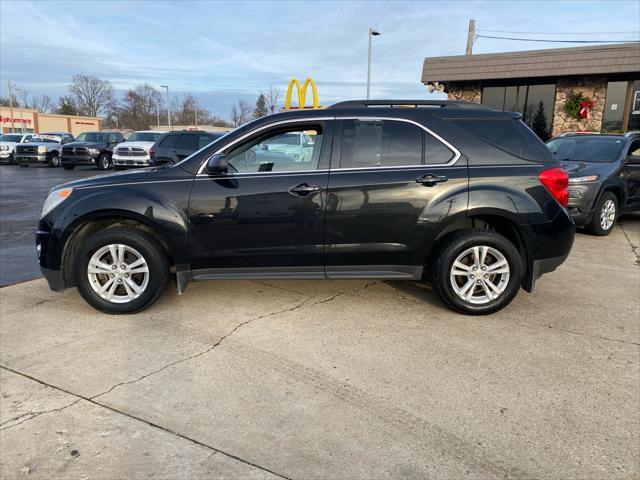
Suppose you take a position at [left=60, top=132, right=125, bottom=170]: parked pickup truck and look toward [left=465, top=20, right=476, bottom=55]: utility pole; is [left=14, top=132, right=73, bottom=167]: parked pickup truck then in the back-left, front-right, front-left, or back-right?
back-left

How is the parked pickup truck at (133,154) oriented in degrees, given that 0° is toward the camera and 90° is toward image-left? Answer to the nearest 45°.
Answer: approximately 45°

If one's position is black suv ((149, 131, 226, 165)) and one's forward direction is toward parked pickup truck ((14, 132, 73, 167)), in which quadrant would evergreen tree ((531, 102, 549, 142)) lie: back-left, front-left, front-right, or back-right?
back-right

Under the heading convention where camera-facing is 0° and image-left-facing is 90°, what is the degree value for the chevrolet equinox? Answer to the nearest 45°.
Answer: approximately 90°

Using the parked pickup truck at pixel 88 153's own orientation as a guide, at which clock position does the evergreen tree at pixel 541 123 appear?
The evergreen tree is roughly at 9 o'clock from the parked pickup truck.

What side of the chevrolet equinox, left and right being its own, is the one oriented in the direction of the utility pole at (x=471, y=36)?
right

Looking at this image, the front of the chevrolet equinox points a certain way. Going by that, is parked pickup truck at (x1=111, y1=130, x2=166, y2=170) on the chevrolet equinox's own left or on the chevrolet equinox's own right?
on the chevrolet equinox's own right

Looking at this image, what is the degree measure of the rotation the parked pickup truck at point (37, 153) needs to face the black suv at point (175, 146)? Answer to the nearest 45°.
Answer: approximately 45° to its left

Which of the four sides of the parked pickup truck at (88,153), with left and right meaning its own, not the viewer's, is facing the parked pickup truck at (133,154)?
left

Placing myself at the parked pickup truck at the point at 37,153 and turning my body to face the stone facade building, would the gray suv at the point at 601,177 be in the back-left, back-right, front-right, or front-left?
front-right

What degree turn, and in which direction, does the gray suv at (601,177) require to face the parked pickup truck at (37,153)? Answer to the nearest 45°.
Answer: approximately 45° to its right

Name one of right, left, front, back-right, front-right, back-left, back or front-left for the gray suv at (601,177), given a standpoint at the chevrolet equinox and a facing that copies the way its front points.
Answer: back-right

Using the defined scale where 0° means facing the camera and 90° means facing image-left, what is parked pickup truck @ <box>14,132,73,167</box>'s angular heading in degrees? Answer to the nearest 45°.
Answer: approximately 45°

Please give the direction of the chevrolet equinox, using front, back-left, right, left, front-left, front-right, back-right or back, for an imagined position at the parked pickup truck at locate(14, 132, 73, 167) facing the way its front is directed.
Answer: front-left

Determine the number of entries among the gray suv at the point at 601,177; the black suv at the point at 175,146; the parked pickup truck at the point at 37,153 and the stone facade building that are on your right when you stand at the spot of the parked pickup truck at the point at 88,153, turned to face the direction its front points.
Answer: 1

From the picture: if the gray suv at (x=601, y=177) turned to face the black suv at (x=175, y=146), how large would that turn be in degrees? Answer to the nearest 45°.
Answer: approximately 45° to its right

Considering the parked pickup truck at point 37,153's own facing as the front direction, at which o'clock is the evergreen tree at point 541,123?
The evergreen tree is roughly at 9 o'clock from the parked pickup truck.
